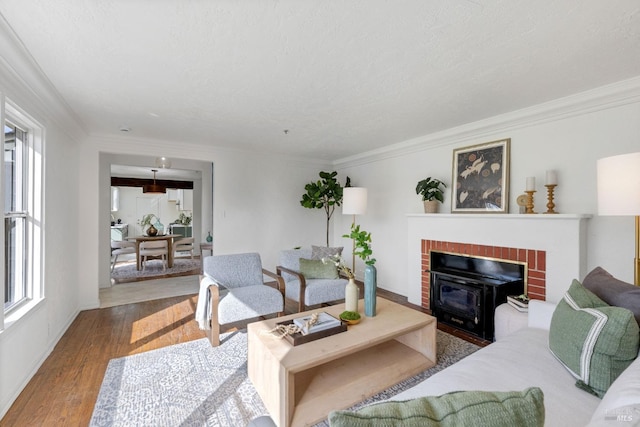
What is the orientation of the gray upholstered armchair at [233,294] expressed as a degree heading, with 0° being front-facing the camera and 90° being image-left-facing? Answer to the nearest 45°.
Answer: approximately 315°

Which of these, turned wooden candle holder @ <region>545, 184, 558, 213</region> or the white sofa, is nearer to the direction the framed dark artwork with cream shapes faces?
the white sofa

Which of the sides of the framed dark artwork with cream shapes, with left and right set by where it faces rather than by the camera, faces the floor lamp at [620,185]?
left

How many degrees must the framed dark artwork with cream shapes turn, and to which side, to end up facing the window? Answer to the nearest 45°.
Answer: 0° — it already faces it

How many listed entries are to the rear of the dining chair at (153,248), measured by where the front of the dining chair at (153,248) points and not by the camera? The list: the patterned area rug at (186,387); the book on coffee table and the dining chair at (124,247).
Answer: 2

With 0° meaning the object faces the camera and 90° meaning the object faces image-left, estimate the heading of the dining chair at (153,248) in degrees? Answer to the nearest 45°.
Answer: approximately 180°

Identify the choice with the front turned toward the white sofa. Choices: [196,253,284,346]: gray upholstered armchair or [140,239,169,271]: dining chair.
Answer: the gray upholstered armchair

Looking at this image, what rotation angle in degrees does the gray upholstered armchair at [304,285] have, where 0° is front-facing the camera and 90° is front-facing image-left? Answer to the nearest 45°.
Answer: approximately 315°

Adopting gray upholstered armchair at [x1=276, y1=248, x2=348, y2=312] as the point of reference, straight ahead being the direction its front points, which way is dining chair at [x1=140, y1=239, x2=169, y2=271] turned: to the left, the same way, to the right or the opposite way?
the opposite way

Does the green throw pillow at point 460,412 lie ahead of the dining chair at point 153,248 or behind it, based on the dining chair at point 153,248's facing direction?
behind

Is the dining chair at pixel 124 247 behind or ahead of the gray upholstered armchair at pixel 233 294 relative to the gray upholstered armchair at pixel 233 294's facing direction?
behind

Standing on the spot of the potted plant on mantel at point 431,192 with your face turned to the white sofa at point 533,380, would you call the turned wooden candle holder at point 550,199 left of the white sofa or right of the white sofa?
left

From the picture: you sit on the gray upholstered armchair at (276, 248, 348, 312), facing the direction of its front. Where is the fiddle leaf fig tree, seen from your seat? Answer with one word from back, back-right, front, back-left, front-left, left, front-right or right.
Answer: back-left
